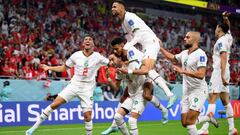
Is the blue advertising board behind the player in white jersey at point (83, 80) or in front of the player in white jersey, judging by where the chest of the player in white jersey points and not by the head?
behind

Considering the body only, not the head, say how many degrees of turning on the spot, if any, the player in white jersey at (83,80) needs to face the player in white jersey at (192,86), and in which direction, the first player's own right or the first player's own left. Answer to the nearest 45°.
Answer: approximately 45° to the first player's own left
